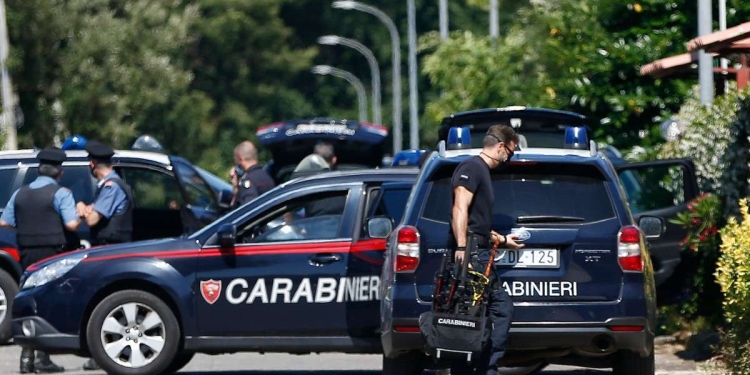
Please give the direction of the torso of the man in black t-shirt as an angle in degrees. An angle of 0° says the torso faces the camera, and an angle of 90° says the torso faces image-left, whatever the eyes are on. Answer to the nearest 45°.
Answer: approximately 270°

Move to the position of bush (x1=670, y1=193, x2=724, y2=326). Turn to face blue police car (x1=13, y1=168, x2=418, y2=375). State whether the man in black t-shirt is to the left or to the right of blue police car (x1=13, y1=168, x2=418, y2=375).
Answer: left

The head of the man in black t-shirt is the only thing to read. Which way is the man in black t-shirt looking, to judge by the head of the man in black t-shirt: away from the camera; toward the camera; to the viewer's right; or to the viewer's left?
to the viewer's right

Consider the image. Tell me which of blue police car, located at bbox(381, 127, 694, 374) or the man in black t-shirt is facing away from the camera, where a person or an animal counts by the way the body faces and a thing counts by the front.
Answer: the blue police car

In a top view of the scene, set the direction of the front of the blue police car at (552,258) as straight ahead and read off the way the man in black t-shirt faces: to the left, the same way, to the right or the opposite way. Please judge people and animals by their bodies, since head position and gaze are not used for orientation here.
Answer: to the right

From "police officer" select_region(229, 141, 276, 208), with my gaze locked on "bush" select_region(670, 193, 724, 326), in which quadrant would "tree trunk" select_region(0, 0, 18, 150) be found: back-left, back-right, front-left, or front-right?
back-left

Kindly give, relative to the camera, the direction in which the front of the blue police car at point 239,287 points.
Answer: facing to the left of the viewer

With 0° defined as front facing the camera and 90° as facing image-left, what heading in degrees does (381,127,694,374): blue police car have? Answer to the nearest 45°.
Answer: approximately 180°
